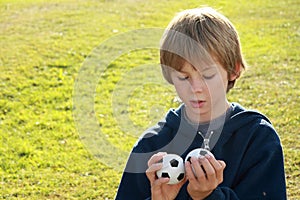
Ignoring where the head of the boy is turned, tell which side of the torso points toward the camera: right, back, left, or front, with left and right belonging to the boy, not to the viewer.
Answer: front

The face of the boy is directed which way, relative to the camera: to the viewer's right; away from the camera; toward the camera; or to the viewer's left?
toward the camera
